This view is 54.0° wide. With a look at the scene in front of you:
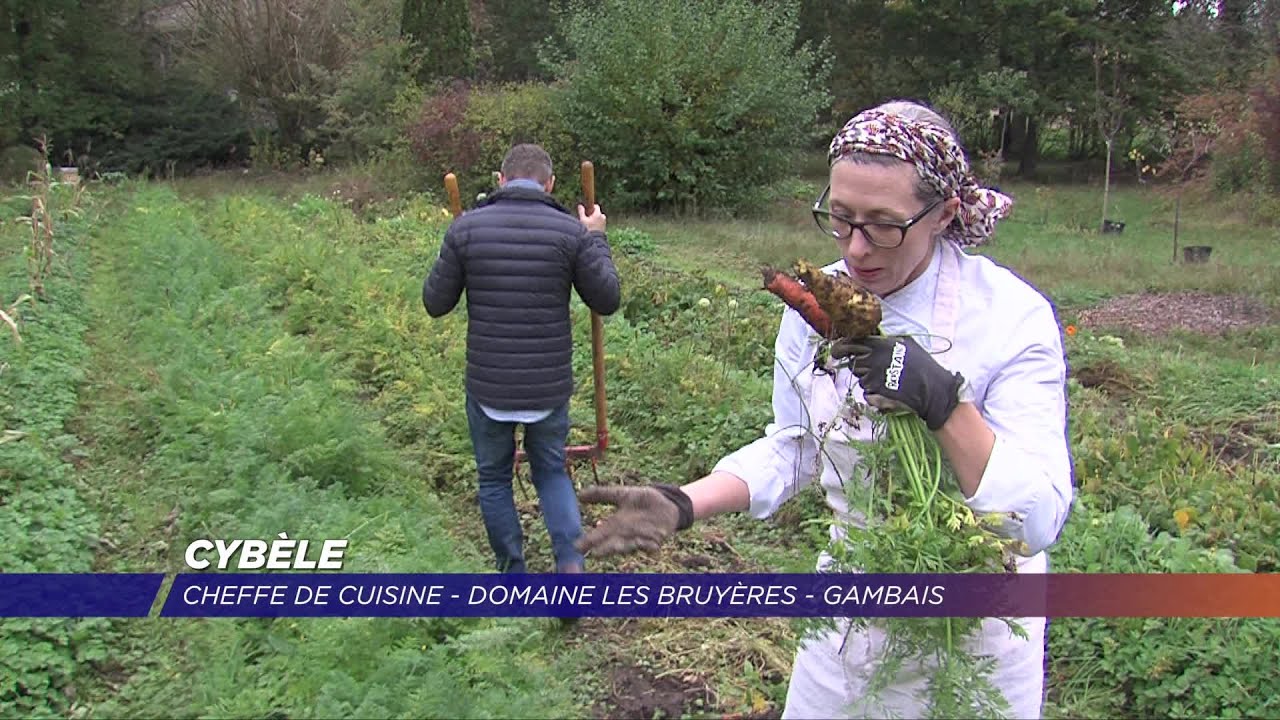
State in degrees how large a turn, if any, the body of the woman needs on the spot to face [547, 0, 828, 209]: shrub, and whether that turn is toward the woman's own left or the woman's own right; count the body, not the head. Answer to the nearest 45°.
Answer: approximately 135° to the woman's own right

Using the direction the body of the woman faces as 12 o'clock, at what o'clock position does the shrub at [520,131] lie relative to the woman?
The shrub is roughly at 4 o'clock from the woman.

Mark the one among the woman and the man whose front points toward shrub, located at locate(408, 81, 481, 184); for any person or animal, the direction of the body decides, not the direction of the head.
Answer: the man

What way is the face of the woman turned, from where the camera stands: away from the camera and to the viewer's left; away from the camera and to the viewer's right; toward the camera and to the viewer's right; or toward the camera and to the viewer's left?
toward the camera and to the viewer's left

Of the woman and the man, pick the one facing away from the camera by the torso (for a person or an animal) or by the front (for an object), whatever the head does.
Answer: the man

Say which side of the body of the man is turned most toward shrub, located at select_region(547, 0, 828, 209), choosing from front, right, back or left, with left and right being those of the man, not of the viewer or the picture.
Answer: front

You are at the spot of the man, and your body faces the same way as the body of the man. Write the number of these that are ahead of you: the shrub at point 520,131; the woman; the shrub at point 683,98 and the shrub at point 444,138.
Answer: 3

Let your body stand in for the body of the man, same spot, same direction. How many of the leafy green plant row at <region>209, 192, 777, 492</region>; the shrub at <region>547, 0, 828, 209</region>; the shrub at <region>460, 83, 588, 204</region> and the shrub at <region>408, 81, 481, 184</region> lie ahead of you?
4

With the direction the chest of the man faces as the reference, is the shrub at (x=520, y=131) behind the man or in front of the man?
in front

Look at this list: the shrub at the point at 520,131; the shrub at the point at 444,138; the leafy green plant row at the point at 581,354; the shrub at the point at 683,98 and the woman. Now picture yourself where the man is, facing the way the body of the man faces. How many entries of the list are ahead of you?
4

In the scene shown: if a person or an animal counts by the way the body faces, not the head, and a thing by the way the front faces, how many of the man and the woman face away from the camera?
1

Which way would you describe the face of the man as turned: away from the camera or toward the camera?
away from the camera

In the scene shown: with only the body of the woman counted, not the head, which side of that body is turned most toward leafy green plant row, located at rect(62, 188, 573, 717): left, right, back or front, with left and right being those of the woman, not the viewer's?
right

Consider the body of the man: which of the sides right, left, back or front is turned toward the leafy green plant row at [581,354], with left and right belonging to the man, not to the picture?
front

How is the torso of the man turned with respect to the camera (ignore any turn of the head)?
away from the camera

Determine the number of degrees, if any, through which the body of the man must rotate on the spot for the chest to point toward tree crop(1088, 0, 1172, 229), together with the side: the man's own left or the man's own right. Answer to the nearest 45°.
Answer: approximately 45° to the man's own right
